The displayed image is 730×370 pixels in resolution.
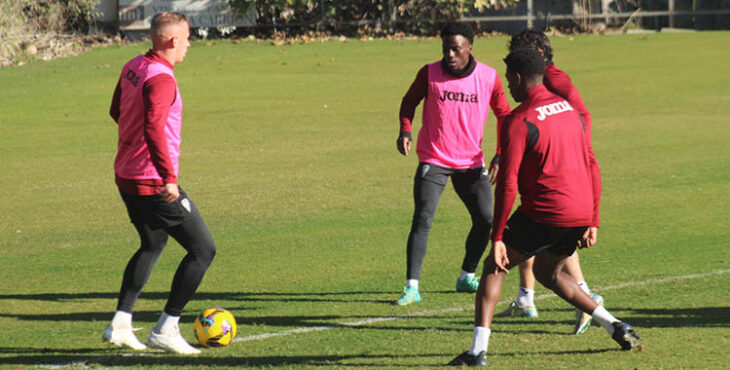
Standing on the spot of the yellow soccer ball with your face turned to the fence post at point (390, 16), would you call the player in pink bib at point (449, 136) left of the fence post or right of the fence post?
right

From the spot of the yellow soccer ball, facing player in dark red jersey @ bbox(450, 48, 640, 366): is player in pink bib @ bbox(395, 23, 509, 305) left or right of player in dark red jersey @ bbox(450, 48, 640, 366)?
left

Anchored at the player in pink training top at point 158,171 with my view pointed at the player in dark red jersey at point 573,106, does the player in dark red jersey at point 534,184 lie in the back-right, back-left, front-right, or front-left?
front-right

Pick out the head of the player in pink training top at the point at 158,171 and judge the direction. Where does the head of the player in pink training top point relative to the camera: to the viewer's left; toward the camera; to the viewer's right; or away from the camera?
to the viewer's right

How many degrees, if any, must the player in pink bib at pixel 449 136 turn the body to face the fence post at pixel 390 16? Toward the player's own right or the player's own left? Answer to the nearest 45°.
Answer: approximately 180°

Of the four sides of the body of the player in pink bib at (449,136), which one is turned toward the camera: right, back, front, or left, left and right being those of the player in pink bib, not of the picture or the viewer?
front

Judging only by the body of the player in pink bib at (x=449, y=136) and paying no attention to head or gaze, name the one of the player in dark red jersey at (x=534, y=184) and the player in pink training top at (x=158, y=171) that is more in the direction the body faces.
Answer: the player in dark red jersey

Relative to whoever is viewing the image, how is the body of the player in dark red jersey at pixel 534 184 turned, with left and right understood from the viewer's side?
facing away from the viewer and to the left of the viewer

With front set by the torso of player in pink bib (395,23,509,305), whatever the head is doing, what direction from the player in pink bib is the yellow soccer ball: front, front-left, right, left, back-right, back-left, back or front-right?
front-right

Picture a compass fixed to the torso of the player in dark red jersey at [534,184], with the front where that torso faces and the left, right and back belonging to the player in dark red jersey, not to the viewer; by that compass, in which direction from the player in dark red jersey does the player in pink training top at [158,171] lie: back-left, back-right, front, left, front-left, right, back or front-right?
front-left

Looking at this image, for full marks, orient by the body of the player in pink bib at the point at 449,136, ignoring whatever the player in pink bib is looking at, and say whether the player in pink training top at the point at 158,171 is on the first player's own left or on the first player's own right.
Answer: on the first player's own right

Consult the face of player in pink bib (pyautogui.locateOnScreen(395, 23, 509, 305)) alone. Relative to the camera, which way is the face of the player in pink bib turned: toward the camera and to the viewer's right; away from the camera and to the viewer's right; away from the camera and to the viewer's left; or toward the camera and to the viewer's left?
toward the camera and to the viewer's left

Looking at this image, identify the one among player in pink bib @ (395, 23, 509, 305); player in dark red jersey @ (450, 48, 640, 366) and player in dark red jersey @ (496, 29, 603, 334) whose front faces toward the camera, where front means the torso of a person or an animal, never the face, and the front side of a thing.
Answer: the player in pink bib

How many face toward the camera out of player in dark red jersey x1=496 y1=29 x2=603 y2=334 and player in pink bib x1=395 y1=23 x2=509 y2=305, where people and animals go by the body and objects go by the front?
1

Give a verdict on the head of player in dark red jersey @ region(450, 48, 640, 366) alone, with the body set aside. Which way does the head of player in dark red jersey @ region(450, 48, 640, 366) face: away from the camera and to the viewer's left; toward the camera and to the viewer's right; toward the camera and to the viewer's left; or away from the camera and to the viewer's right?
away from the camera and to the viewer's left

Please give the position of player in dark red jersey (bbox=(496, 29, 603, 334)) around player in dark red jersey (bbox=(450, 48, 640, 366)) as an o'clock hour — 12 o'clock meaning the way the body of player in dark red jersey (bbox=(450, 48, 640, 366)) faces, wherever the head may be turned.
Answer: player in dark red jersey (bbox=(496, 29, 603, 334)) is roughly at 2 o'clock from player in dark red jersey (bbox=(450, 48, 640, 366)).
